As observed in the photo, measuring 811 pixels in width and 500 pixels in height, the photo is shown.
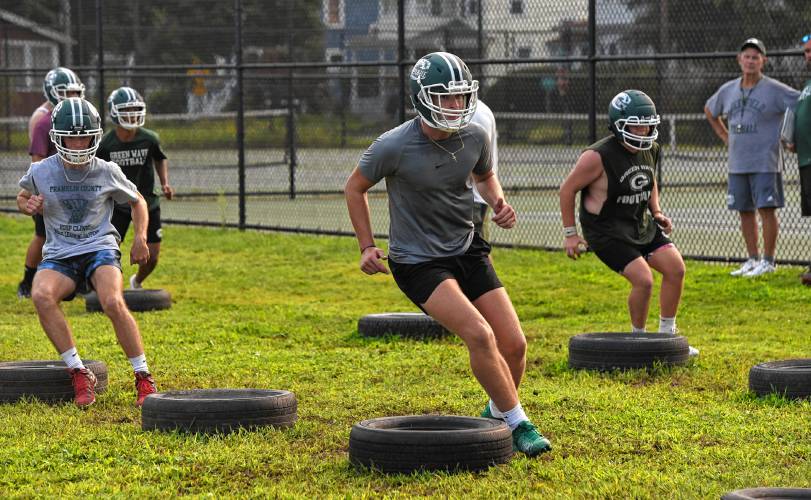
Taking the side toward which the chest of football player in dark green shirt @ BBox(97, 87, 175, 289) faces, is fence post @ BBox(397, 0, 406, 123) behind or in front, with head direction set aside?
behind

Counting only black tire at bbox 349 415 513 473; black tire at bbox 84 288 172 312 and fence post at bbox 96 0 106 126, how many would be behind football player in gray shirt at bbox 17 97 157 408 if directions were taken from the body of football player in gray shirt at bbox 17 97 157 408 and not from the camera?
2

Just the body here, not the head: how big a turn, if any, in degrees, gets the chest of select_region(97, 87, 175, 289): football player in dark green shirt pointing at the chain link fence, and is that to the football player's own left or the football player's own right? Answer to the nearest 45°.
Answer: approximately 180°

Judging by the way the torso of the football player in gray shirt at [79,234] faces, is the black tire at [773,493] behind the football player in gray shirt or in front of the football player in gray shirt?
in front

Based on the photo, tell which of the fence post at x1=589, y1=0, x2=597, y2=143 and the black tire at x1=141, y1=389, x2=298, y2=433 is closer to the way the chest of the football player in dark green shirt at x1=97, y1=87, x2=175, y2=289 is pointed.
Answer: the black tire

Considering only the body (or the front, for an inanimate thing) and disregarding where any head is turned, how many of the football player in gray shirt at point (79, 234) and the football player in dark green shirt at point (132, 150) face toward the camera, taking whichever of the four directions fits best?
2

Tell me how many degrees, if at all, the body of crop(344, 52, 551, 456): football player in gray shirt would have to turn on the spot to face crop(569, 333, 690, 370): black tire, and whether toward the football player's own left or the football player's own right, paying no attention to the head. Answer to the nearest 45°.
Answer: approximately 90° to the football player's own left

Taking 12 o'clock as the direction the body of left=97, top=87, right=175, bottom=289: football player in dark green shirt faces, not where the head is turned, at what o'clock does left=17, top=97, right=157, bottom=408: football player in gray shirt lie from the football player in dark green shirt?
The football player in gray shirt is roughly at 12 o'clock from the football player in dark green shirt.

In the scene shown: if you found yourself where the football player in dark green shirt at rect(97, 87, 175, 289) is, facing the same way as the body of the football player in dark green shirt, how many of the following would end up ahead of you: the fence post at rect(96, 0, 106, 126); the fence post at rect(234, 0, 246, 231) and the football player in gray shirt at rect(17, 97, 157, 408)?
1

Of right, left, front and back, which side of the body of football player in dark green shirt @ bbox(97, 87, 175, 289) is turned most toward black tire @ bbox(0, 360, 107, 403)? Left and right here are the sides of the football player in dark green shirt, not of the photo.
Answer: front

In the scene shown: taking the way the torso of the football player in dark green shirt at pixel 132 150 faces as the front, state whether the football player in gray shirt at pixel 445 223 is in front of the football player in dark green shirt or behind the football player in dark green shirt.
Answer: in front

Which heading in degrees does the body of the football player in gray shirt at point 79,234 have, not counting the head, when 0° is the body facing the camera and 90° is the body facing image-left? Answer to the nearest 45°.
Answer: approximately 0°

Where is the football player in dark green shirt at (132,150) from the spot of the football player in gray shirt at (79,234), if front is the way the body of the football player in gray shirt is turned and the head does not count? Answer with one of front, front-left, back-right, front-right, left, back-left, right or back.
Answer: back
